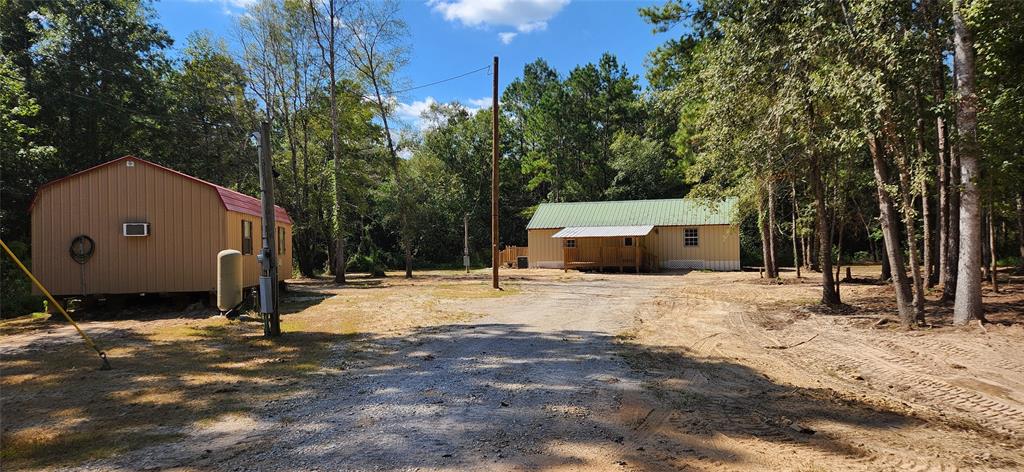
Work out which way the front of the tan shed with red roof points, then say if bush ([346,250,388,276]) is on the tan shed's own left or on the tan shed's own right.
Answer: on the tan shed's own left

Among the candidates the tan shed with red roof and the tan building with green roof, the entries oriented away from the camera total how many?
0

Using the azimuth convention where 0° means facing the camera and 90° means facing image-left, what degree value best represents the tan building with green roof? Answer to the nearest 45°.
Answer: approximately 0°

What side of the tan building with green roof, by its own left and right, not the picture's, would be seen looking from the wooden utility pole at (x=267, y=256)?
front

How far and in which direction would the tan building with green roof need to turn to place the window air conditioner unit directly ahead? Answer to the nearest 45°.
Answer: approximately 45° to its right

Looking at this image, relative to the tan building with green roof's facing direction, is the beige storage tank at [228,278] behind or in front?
in front
